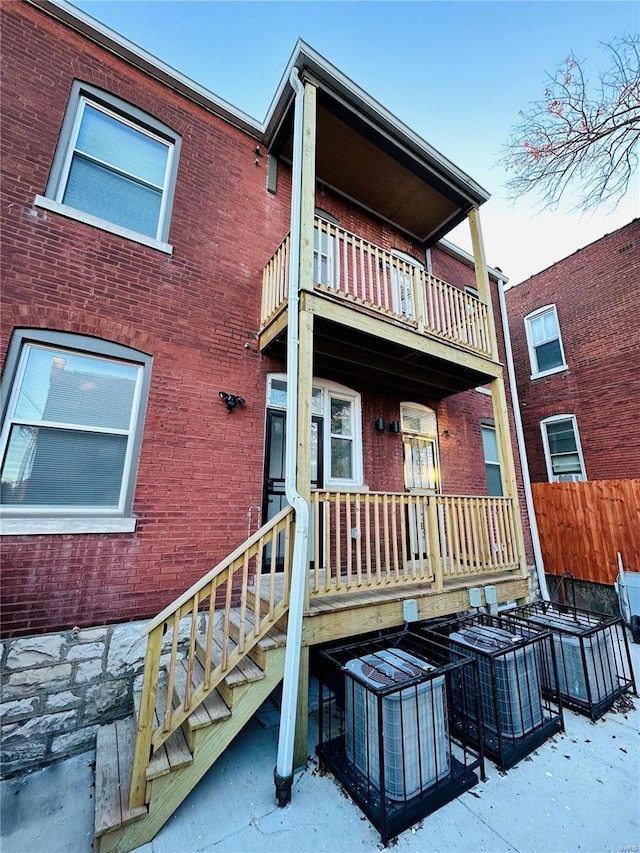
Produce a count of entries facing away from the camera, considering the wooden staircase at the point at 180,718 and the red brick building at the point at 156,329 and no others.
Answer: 0

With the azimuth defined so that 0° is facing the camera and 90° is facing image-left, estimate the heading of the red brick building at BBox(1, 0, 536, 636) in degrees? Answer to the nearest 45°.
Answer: approximately 315°

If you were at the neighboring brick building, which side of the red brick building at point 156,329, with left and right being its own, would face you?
left

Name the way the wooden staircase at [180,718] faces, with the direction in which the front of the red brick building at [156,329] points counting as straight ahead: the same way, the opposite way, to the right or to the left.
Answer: to the right

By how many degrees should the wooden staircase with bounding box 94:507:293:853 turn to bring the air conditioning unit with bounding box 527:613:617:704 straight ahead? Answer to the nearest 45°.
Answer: approximately 135° to its left

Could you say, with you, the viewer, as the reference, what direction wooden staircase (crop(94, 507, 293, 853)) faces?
facing the viewer and to the left of the viewer

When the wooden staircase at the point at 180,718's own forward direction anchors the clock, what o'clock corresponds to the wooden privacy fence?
The wooden privacy fence is roughly at 7 o'clock from the wooden staircase.

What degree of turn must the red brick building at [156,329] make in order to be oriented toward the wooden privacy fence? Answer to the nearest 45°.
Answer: approximately 90° to its left

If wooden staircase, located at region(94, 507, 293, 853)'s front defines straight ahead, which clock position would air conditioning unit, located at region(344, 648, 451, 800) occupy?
The air conditioning unit is roughly at 8 o'clock from the wooden staircase.

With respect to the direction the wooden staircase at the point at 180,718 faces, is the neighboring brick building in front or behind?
behind
